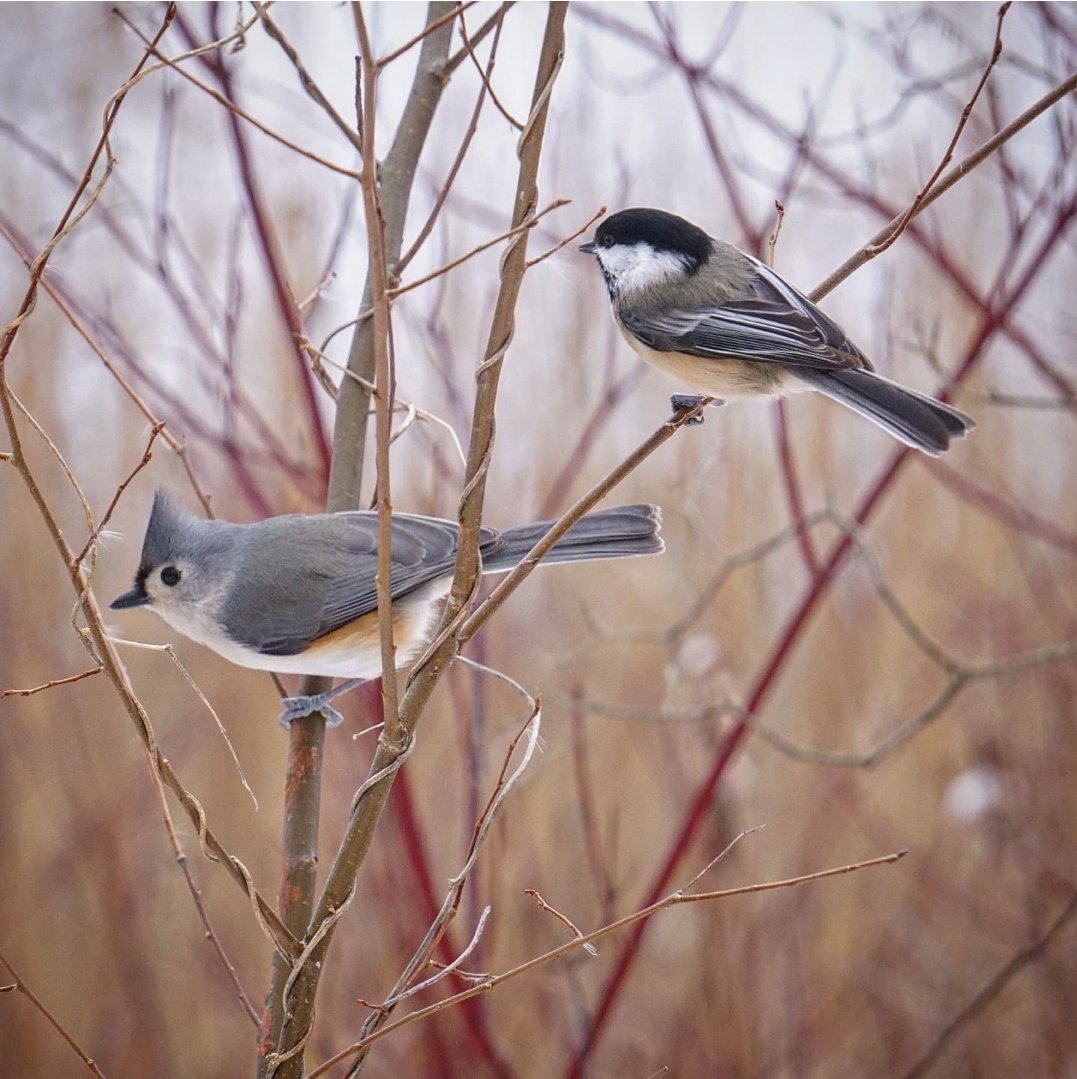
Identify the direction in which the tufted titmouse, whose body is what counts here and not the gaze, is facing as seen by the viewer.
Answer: to the viewer's left

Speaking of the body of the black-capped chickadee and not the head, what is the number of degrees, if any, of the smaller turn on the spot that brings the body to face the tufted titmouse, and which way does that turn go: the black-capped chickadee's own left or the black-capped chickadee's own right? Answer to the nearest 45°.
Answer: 0° — it already faces it

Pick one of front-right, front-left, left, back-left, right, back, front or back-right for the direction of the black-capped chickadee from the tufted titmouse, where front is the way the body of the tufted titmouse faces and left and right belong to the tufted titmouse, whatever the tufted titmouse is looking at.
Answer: back

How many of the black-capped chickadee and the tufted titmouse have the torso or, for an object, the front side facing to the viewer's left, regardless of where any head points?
2

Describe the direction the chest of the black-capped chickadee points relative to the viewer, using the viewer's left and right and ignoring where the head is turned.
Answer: facing to the left of the viewer
